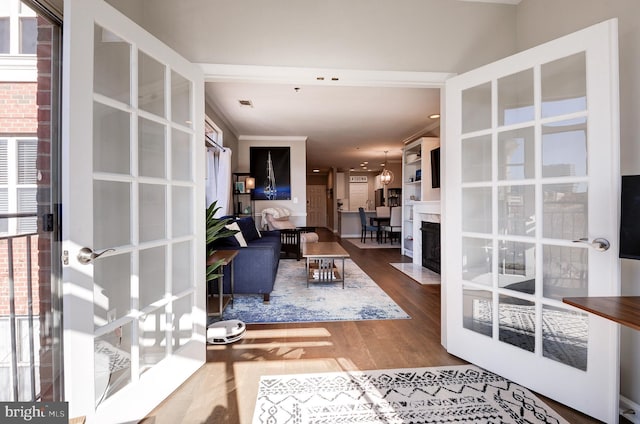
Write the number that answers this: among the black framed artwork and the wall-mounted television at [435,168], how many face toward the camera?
1

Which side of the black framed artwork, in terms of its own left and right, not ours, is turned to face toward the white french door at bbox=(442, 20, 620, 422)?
front

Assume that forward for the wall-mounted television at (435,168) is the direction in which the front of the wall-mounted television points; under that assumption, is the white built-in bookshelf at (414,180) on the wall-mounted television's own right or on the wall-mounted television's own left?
on the wall-mounted television's own right

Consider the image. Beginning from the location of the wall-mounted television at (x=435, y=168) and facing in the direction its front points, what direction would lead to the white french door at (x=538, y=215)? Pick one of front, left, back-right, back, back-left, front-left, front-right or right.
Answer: left

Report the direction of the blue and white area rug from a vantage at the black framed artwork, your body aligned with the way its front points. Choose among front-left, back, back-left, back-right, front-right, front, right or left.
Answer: front

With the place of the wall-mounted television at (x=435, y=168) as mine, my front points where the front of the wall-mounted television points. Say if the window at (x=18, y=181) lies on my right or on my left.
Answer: on my left

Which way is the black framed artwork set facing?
toward the camera

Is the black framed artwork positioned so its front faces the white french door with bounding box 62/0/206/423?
yes

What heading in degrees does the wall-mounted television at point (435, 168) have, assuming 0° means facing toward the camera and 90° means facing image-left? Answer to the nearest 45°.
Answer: approximately 90°

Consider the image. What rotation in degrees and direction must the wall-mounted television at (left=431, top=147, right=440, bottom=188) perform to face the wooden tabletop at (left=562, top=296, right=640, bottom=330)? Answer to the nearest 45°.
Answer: approximately 90° to its left

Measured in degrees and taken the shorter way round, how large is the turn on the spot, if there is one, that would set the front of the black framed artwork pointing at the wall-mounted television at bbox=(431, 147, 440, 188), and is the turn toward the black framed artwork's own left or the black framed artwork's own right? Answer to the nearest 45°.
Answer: approximately 45° to the black framed artwork's own left
